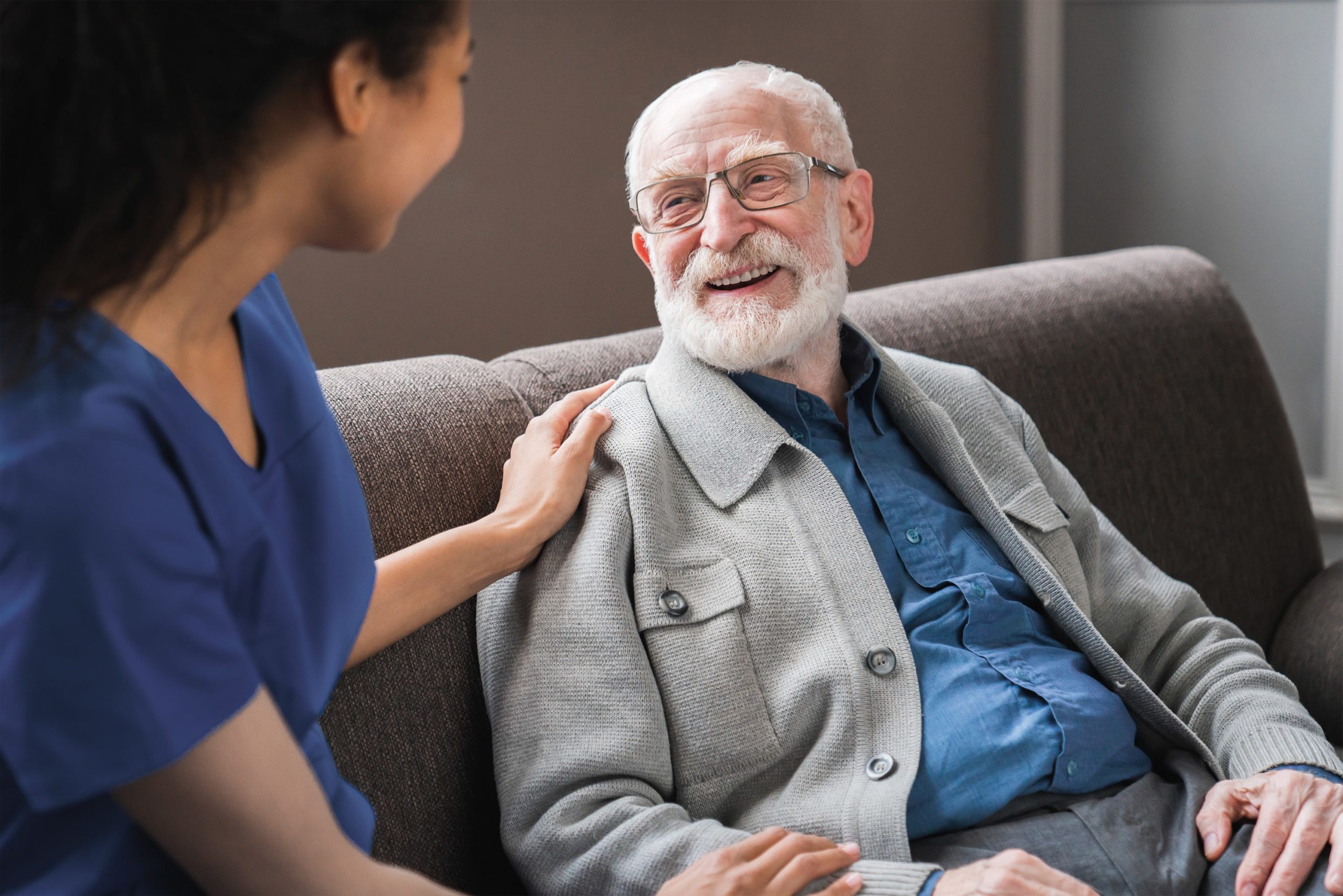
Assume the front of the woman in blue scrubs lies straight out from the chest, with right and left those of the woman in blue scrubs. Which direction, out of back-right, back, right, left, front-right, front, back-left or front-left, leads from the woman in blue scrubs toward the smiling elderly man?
front-left

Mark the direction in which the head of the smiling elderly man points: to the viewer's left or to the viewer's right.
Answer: to the viewer's left

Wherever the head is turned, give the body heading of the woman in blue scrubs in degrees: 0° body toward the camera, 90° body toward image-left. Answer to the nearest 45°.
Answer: approximately 270°

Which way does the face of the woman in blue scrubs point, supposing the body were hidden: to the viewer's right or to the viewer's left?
to the viewer's right

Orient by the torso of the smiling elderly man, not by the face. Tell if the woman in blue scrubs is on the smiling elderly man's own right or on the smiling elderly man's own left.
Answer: on the smiling elderly man's own right

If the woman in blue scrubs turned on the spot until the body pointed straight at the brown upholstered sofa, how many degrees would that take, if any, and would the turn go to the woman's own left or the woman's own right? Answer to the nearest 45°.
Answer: approximately 45° to the woman's own left
